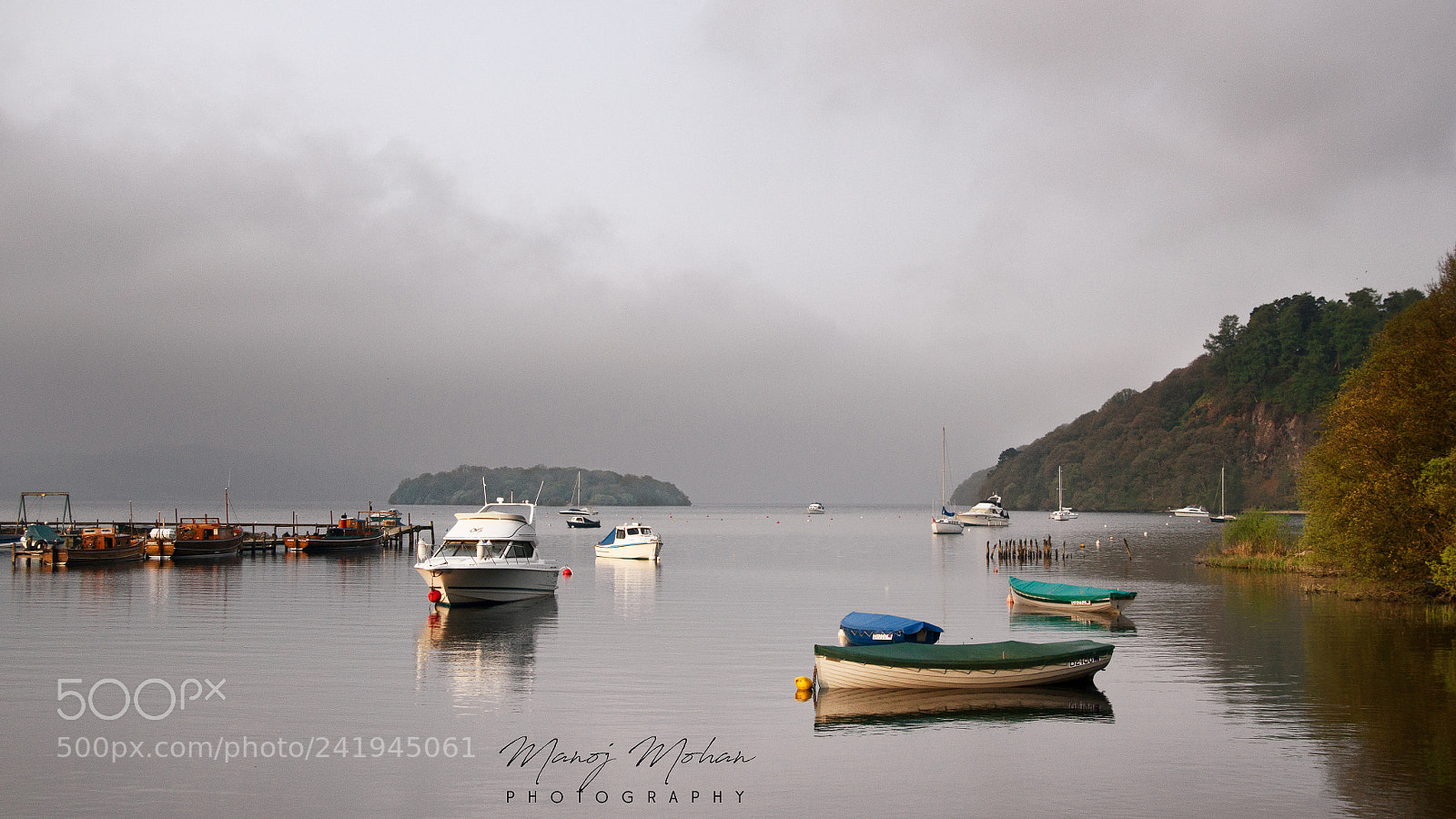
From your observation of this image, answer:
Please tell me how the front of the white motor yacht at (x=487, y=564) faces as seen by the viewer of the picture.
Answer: facing the viewer and to the left of the viewer

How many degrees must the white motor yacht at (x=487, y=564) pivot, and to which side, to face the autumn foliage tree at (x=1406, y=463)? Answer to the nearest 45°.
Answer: approximately 135° to its left

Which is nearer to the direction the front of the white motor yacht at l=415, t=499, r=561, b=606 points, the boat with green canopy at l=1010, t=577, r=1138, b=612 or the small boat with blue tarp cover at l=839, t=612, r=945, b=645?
the small boat with blue tarp cover

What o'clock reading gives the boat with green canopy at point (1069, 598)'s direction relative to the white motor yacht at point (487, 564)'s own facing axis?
The boat with green canopy is roughly at 8 o'clock from the white motor yacht.

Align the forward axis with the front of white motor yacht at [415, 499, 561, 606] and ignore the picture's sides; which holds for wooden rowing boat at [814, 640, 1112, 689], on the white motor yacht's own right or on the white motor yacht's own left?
on the white motor yacht's own left

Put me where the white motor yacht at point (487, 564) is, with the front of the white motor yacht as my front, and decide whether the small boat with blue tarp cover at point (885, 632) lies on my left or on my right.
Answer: on my left

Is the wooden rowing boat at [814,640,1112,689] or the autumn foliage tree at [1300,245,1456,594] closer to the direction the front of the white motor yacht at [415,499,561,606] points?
the wooden rowing boat
